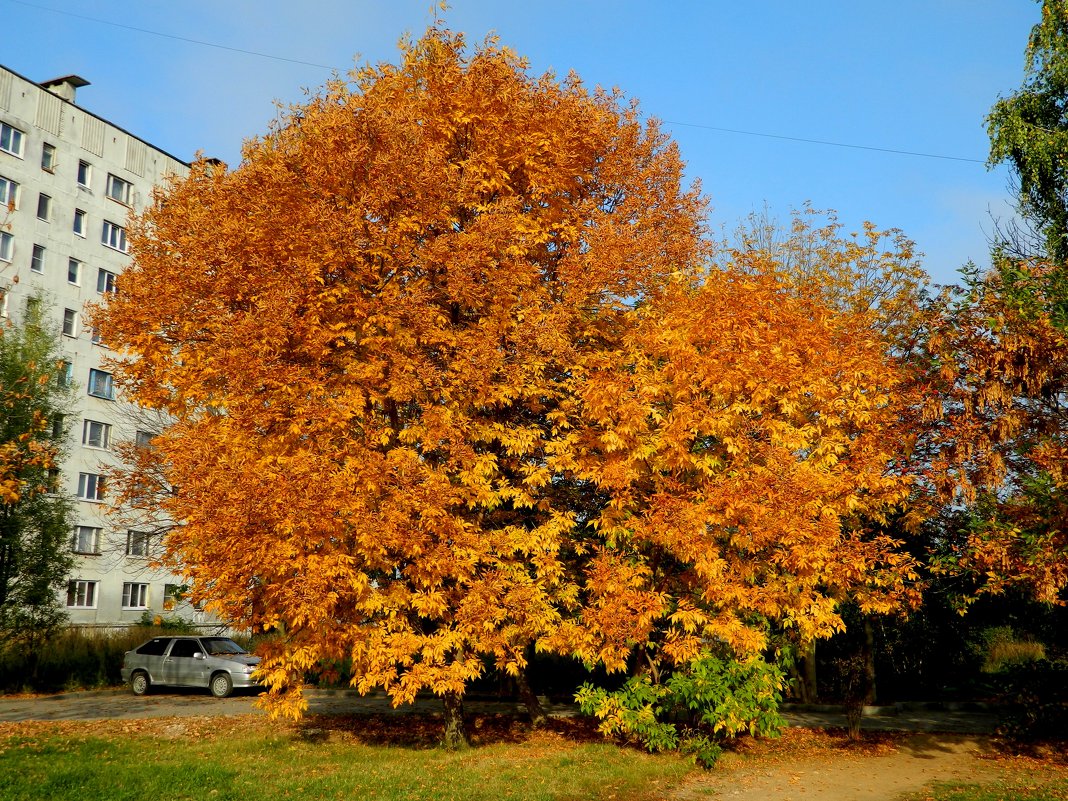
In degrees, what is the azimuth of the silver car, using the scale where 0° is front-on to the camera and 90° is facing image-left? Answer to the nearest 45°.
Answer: approximately 315°

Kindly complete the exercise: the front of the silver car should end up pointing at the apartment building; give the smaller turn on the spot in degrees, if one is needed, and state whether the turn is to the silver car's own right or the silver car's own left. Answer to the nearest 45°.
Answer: approximately 135° to the silver car's own left

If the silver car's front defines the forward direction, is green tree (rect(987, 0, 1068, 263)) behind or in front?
in front

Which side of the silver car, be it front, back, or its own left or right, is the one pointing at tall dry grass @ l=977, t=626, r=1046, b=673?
front

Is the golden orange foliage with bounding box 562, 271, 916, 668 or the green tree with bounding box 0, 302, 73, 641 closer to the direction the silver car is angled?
the golden orange foliage

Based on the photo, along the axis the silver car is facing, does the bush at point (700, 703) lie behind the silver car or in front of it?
in front

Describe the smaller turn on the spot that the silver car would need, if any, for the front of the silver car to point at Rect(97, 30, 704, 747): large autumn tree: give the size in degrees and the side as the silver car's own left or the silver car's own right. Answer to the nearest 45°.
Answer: approximately 45° to the silver car's own right

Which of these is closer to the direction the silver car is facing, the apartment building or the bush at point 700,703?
the bush

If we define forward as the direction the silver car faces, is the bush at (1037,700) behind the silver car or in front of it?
in front

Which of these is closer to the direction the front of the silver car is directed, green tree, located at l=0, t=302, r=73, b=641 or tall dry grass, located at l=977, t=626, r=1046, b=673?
the tall dry grass
